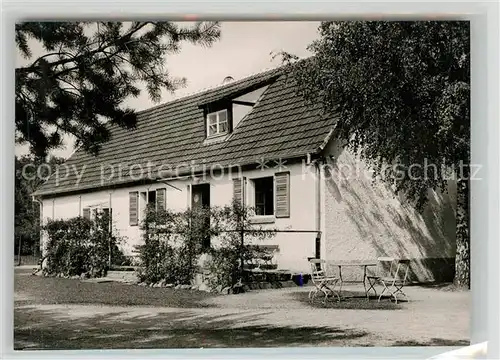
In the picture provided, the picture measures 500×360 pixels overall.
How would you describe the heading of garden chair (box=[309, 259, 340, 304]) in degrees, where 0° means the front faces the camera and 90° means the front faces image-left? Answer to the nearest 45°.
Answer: approximately 315°

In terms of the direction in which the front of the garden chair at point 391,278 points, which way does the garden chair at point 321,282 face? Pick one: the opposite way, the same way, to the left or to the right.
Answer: the opposite way

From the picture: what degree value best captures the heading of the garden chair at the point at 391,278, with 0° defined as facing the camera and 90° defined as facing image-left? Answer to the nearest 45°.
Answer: approximately 135°
